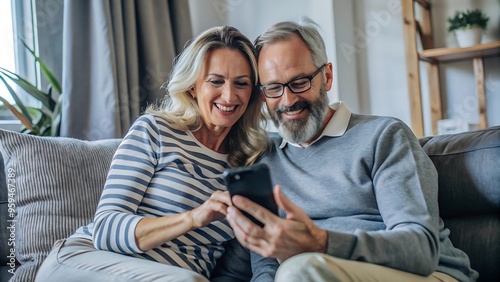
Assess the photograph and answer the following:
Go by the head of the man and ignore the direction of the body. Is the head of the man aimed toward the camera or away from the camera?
toward the camera

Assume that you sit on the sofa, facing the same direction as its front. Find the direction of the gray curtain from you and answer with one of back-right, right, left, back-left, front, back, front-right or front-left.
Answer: back

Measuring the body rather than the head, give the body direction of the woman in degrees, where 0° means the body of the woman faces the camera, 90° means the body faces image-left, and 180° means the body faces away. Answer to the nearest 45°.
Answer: approximately 315°

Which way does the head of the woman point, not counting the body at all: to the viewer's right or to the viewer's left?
to the viewer's right

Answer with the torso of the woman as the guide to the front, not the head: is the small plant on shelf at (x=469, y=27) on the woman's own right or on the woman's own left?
on the woman's own left

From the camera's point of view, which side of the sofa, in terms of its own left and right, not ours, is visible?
front

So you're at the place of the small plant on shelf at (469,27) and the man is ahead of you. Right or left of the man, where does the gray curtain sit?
right

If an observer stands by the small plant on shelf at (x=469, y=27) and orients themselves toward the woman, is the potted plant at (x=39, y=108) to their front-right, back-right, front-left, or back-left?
front-right

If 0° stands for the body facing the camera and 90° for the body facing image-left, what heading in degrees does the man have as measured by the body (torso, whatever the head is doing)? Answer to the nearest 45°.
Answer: approximately 45°

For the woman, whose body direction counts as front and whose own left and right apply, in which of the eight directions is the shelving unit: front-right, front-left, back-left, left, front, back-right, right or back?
left
